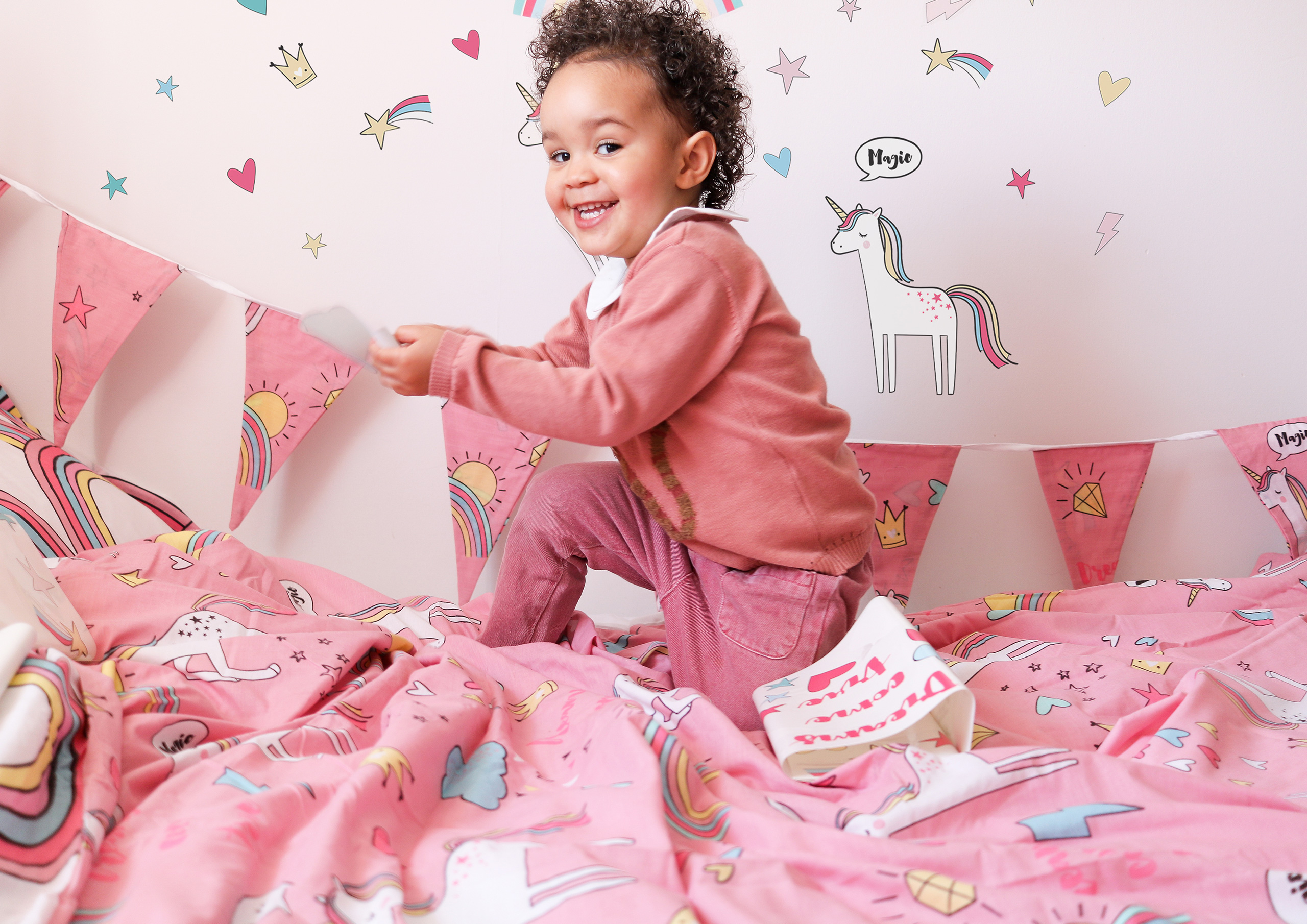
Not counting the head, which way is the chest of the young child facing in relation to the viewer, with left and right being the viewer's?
facing to the left of the viewer

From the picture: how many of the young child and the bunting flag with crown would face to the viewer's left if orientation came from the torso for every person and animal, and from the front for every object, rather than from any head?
1

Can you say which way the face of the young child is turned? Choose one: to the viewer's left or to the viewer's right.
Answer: to the viewer's left

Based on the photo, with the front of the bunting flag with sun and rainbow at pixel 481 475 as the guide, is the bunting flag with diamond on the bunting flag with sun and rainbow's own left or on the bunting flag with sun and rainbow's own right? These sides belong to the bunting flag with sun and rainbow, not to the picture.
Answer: on the bunting flag with sun and rainbow's own left

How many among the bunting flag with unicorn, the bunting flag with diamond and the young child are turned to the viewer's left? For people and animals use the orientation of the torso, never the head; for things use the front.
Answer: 1
